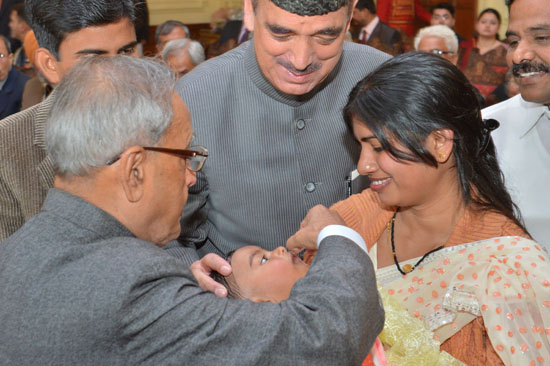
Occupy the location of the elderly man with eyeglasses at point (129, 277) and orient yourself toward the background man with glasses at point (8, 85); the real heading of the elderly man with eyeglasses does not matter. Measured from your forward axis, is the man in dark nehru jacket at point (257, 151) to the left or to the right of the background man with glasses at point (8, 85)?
right

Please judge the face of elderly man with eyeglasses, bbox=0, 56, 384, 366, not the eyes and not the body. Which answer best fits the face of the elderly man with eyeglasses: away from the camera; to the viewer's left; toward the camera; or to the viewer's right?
to the viewer's right

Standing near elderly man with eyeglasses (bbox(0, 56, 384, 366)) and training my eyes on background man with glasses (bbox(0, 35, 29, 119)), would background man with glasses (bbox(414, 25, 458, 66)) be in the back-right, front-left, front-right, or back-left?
front-right

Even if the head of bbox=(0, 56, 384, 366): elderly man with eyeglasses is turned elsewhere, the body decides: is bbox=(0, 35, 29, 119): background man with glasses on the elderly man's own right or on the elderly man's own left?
on the elderly man's own left

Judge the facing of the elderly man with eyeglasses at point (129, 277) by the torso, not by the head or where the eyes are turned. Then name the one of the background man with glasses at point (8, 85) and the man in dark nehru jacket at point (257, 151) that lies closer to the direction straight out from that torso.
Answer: the man in dark nehru jacket

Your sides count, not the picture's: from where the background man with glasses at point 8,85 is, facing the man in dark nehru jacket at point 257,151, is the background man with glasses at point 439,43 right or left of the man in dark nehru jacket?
left

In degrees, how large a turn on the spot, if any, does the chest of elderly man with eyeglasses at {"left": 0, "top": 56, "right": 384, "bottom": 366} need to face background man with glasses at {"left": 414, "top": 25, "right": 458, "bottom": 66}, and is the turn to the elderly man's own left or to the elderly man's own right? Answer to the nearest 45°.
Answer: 0° — they already face them

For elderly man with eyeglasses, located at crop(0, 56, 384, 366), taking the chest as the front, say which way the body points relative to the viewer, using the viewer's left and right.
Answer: facing away from the viewer and to the right of the viewer
